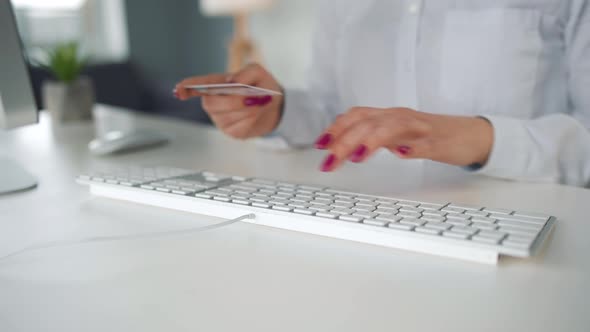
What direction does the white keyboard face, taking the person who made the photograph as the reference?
facing away from the viewer and to the right of the viewer

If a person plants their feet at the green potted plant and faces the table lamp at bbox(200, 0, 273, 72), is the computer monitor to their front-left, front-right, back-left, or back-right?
back-right

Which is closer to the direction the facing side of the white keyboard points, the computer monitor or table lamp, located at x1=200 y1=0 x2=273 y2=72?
the table lamp

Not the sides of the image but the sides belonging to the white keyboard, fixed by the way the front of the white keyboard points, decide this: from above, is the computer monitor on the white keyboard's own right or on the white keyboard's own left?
on the white keyboard's own left

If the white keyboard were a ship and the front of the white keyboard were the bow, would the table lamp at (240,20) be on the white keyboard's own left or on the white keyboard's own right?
on the white keyboard's own left
